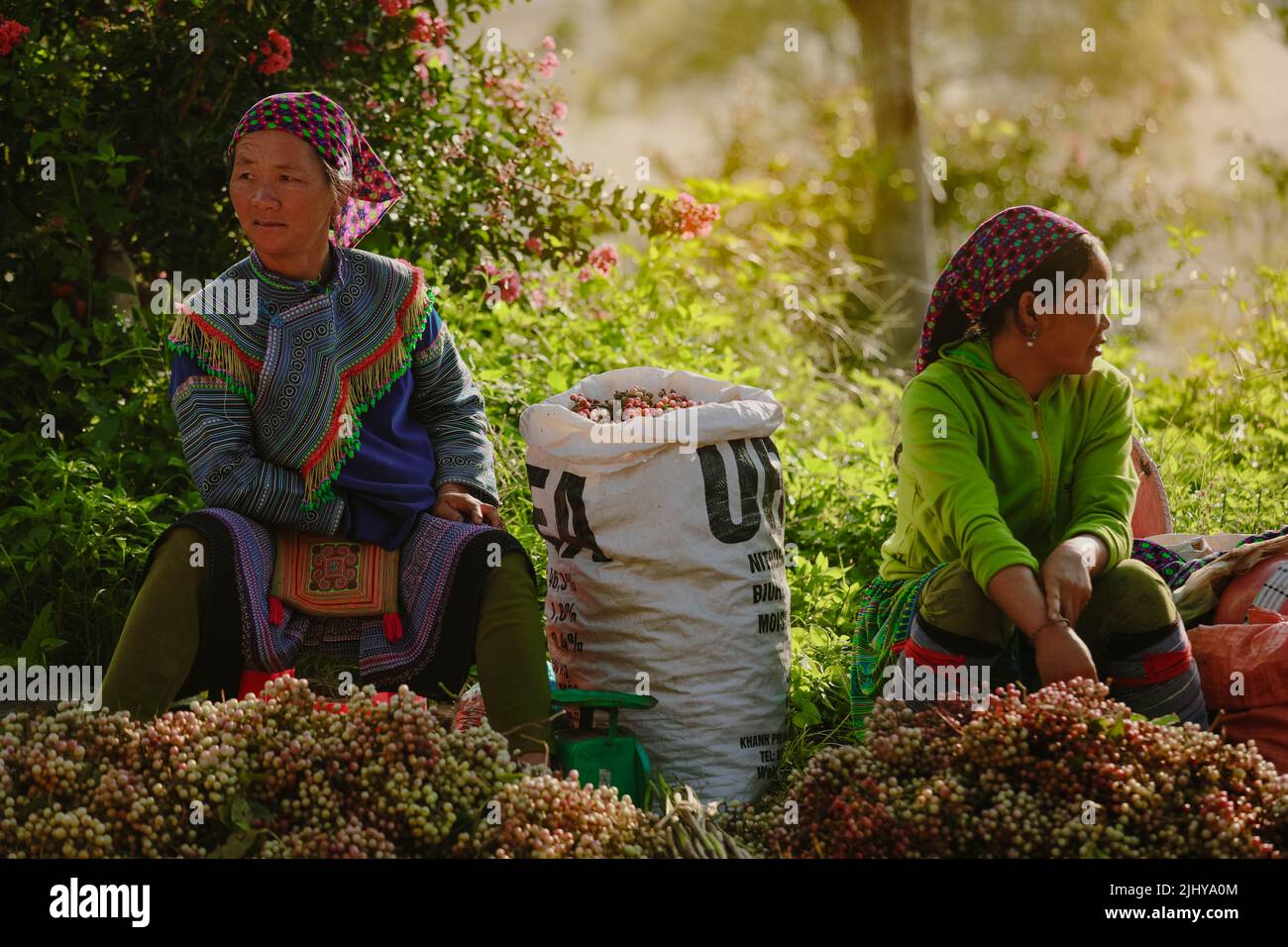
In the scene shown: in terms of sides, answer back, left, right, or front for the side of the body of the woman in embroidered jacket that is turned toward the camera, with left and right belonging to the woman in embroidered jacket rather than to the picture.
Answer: front

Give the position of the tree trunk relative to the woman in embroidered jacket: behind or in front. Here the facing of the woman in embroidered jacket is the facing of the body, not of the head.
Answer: behind

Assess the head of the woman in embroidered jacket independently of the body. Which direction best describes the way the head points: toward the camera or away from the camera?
toward the camera

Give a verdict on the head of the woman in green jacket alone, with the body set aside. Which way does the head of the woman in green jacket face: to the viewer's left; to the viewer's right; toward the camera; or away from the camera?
to the viewer's right

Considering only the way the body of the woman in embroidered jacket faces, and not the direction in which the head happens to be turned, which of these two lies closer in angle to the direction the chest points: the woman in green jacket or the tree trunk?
the woman in green jacket

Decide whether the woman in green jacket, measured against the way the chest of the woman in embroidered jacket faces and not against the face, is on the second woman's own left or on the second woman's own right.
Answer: on the second woman's own left
